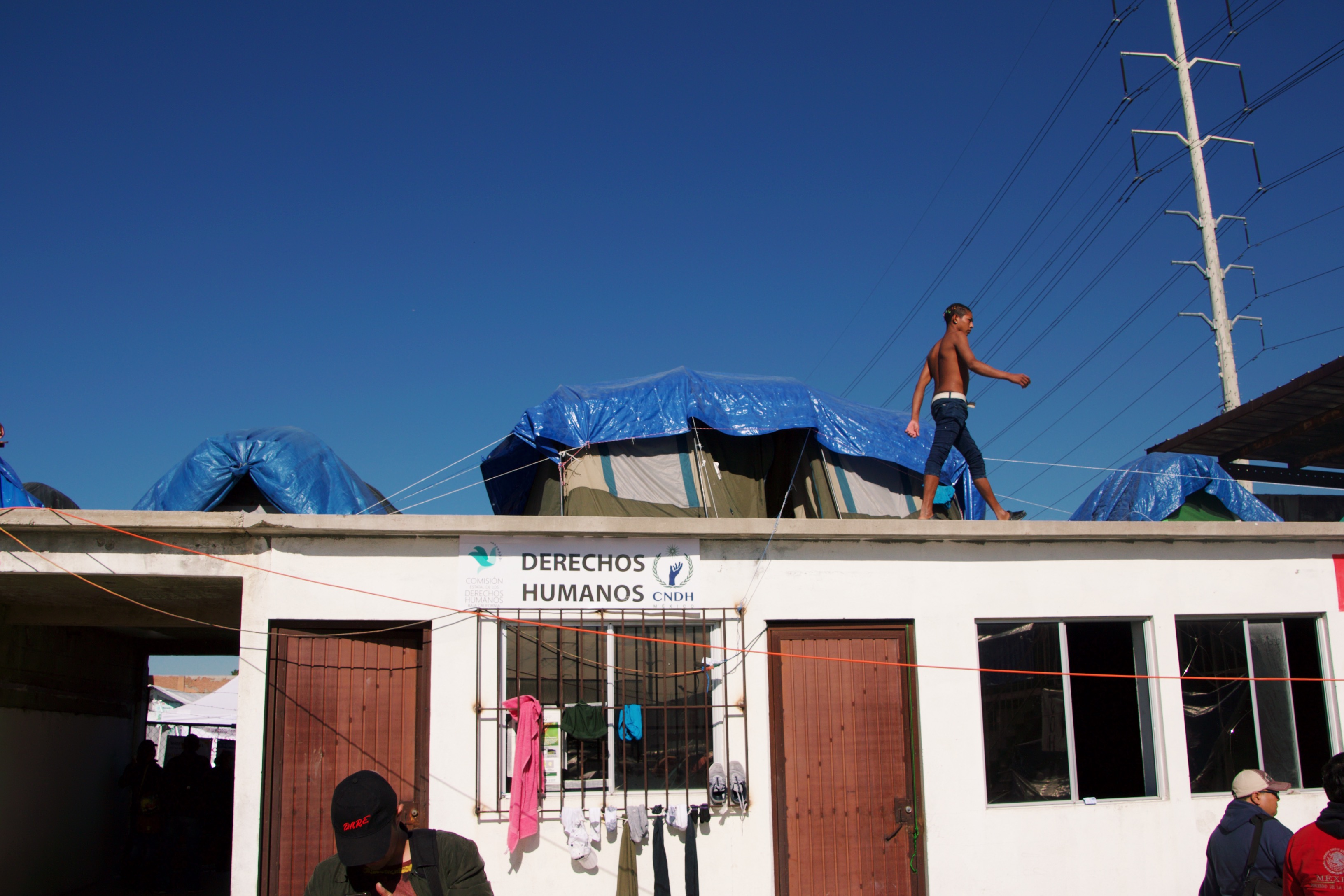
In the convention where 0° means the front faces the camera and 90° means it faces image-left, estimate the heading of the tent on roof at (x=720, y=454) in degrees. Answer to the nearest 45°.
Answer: approximately 0°

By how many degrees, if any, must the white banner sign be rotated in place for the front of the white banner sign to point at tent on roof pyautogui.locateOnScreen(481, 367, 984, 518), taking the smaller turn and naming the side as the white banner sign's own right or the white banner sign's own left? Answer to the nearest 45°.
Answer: approximately 135° to the white banner sign's own left

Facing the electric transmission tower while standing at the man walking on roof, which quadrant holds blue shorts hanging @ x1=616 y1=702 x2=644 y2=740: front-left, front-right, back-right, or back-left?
back-left

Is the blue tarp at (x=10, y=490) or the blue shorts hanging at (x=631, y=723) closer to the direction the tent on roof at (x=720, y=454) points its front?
the blue shorts hanging

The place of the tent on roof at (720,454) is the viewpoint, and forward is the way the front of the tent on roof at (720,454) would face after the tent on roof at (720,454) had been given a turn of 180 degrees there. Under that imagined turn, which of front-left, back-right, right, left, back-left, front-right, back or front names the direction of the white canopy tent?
front-left

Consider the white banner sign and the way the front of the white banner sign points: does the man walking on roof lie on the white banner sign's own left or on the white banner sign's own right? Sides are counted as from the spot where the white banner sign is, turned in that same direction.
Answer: on the white banner sign's own left

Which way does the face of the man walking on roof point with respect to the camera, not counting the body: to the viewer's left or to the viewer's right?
to the viewer's right

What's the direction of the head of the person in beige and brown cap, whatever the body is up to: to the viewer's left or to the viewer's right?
to the viewer's right
